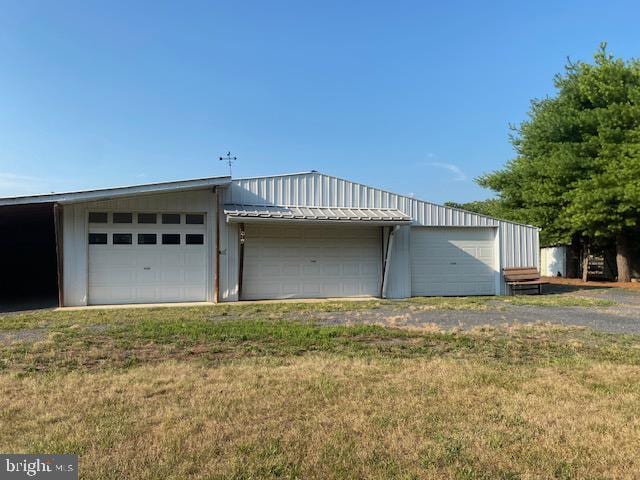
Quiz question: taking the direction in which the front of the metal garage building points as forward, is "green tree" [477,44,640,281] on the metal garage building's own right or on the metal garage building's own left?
on the metal garage building's own left

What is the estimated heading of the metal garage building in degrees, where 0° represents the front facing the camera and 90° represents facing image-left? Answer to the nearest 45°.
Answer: approximately 0°

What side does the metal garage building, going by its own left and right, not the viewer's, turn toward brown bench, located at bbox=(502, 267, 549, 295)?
left

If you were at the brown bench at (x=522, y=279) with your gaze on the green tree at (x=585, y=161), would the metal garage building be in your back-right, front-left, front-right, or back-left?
back-left
